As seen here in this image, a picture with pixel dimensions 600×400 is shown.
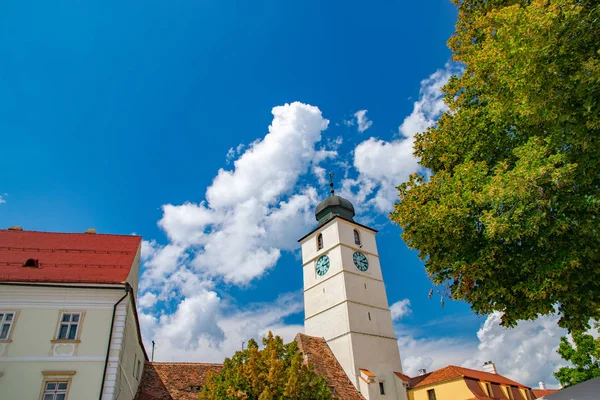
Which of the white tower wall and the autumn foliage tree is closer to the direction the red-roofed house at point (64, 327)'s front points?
the autumn foliage tree

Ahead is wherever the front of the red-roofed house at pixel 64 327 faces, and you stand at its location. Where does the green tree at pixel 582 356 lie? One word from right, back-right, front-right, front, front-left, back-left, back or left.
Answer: left

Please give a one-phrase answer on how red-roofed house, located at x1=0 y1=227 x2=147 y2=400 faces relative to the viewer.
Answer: facing the viewer

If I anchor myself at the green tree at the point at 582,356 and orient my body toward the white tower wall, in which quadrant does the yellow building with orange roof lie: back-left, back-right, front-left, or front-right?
front-right

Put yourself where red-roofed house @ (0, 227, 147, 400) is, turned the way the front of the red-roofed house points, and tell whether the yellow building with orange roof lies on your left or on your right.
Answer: on your left
